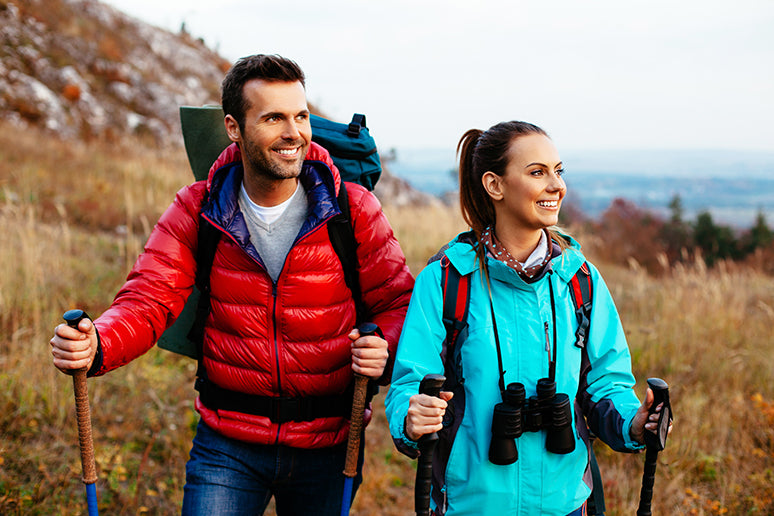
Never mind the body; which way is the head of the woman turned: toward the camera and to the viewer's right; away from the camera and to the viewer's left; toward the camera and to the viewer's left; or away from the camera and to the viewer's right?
toward the camera and to the viewer's right

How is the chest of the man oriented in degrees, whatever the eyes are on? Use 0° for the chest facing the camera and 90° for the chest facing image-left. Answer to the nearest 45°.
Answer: approximately 0°

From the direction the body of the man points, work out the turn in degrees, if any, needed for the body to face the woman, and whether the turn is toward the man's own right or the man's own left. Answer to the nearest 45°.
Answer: approximately 45° to the man's own left

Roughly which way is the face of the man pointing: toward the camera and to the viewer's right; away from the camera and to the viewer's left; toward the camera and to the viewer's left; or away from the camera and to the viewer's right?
toward the camera and to the viewer's right
